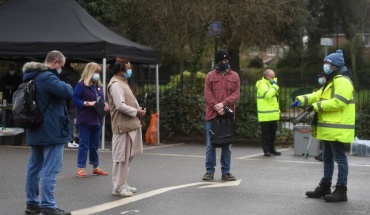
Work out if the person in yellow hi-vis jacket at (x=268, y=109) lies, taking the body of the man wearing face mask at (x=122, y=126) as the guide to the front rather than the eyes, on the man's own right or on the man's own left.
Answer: on the man's own left

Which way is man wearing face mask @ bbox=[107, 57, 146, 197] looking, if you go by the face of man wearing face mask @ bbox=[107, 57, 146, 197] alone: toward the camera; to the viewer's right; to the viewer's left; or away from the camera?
to the viewer's right

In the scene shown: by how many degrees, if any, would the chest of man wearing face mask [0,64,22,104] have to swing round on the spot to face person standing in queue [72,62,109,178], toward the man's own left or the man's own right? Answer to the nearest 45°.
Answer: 0° — they already face them

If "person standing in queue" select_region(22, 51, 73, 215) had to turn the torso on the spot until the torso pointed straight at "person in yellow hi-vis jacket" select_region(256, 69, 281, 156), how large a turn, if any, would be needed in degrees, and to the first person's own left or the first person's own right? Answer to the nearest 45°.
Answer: approximately 45° to the first person's own left

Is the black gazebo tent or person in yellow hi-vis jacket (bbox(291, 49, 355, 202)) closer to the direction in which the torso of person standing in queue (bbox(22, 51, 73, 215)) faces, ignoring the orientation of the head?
the person in yellow hi-vis jacket

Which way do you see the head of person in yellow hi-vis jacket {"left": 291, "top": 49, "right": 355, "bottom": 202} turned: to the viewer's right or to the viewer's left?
to the viewer's left

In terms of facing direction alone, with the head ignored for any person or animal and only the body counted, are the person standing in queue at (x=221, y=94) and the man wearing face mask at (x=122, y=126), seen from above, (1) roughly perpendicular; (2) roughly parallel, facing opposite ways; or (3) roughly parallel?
roughly perpendicular

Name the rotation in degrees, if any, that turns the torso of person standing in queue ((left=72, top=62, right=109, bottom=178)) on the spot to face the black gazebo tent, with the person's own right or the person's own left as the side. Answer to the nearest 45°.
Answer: approximately 135° to the person's own left

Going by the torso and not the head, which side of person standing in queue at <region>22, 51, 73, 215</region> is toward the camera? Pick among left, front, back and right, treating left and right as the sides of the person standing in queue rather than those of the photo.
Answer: right

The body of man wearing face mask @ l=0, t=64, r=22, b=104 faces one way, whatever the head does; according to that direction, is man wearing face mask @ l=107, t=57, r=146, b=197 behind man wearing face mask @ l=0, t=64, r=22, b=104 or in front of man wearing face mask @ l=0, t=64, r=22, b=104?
in front

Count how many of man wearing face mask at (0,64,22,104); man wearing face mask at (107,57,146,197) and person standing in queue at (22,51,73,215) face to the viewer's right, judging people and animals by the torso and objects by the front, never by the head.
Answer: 2

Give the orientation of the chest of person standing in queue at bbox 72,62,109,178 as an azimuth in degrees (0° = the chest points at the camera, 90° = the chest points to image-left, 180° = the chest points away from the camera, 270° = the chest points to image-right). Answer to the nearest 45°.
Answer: approximately 315°

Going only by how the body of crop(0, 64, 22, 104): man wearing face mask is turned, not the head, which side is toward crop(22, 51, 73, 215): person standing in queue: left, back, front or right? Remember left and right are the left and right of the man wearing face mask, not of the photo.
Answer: front
